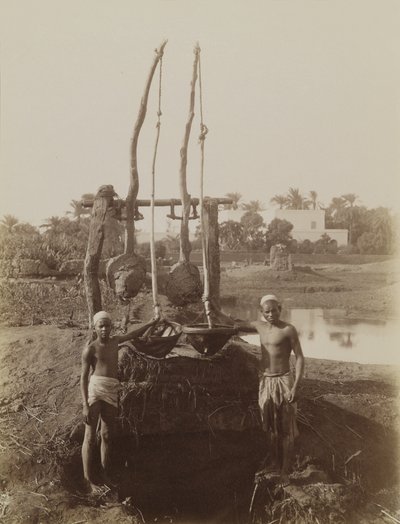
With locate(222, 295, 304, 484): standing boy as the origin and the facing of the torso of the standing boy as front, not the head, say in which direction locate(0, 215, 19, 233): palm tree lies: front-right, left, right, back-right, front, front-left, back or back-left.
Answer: back-right

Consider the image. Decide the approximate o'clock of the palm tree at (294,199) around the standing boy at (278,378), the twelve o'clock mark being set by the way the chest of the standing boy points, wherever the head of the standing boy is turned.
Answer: The palm tree is roughly at 6 o'clock from the standing boy.

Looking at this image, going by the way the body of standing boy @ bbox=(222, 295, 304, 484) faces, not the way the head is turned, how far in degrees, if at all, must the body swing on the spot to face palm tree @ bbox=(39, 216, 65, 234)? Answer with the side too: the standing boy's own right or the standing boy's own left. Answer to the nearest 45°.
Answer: approximately 135° to the standing boy's own right

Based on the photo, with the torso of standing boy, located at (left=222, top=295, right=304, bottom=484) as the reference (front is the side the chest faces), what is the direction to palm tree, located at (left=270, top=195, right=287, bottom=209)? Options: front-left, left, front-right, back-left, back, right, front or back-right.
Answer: back

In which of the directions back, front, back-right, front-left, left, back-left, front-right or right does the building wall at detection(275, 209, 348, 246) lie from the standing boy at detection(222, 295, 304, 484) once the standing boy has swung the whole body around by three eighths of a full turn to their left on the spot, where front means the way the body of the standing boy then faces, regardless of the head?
front-left

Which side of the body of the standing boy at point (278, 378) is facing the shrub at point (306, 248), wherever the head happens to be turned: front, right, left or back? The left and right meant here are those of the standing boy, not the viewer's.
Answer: back

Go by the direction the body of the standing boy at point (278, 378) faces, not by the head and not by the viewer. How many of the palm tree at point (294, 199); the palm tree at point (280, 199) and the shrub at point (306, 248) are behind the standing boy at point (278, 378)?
3

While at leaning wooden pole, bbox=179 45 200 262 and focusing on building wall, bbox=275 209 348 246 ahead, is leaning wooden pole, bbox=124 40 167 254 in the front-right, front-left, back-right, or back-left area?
back-left

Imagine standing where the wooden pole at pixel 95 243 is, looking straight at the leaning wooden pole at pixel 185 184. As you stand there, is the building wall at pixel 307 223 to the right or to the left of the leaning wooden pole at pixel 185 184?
left

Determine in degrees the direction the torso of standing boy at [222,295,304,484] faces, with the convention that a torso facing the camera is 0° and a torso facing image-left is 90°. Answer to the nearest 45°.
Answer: approximately 0°
